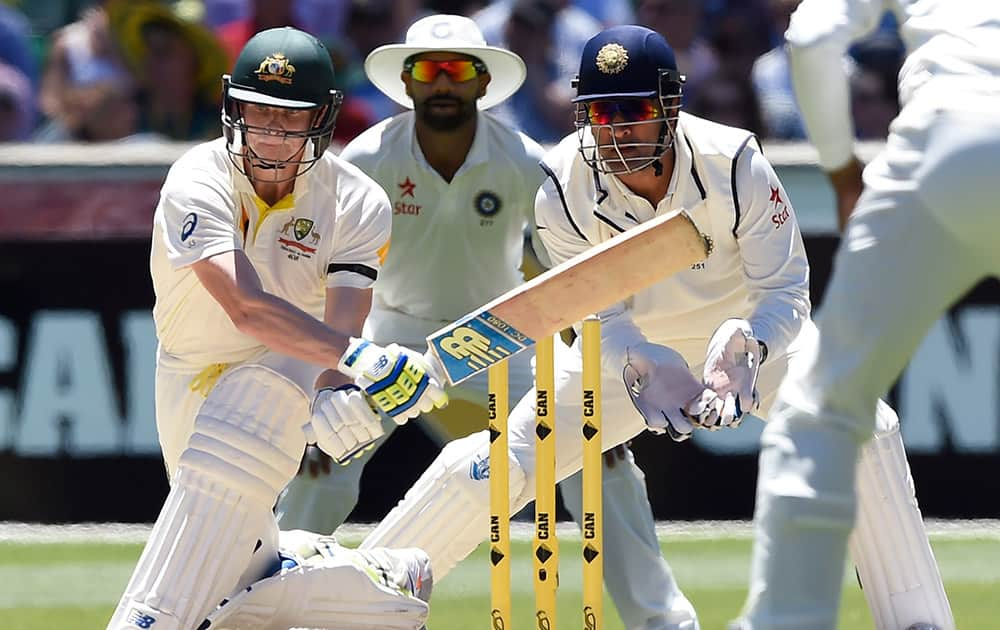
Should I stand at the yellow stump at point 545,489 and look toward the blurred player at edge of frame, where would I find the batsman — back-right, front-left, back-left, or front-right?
front-right

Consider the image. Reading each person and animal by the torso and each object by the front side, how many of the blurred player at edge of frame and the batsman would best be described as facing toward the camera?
1

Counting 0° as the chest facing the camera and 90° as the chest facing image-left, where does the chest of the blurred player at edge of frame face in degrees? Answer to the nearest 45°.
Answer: approximately 135°

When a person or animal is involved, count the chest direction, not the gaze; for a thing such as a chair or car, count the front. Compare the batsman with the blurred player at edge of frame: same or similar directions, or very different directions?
very different directions

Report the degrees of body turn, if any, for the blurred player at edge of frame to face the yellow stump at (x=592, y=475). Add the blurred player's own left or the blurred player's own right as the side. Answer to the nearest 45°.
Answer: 0° — they already face it

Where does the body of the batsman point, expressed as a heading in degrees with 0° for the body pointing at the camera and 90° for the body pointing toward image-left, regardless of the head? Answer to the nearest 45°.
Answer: approximately 0°

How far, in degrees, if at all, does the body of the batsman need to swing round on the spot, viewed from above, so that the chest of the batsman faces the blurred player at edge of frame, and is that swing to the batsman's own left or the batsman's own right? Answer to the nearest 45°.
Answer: approximately 45° to the batsman's own left
